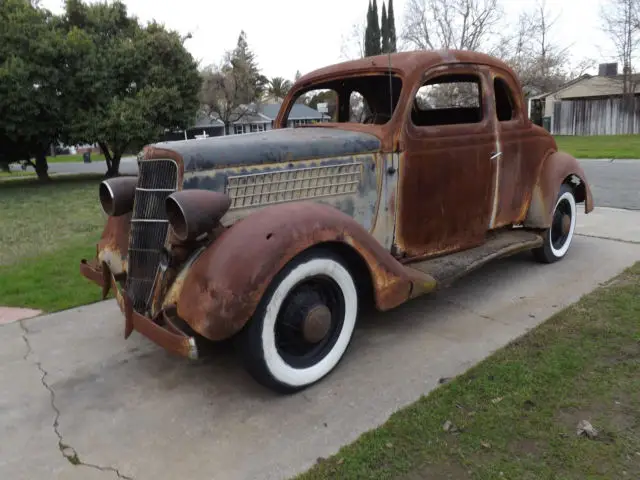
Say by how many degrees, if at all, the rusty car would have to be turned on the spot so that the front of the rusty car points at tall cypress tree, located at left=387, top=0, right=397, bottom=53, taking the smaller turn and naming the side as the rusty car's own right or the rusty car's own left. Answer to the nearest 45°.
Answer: approximately 135° to the rusty car's own right

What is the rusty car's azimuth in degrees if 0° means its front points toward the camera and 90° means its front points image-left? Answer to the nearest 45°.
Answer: approximately 45°

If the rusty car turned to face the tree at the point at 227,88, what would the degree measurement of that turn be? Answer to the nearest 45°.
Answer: approximately 135° to its right

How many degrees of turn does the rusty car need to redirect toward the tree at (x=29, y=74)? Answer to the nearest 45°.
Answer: approximately 90° to its right

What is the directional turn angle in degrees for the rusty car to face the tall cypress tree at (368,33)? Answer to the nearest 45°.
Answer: approximately 135° to its right

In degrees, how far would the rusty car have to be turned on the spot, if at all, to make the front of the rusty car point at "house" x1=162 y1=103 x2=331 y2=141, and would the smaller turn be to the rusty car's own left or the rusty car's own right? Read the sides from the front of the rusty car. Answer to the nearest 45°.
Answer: approximately 135° to the rusty car's own right

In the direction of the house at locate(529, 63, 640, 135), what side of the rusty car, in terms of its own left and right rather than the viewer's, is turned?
back
